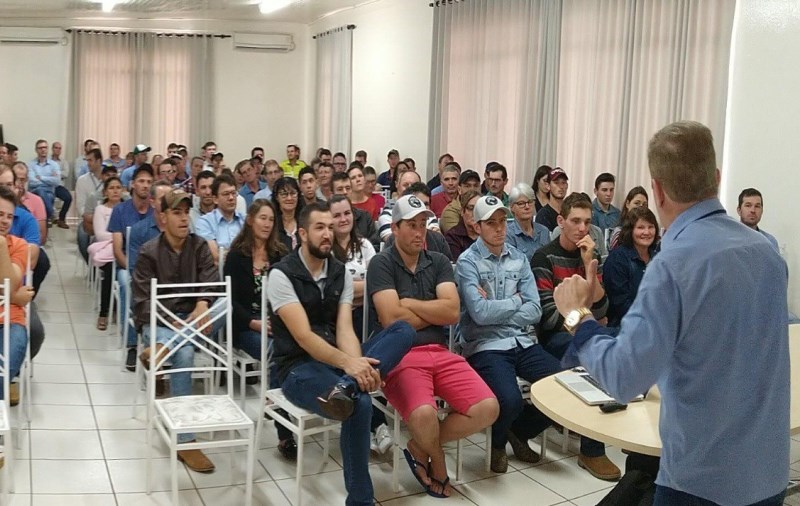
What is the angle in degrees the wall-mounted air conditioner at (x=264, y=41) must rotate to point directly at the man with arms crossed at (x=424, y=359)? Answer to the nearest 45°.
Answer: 0° — it already faces them

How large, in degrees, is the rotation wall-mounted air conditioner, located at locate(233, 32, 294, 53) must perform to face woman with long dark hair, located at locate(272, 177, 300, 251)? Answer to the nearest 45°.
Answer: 0° — it already faces them

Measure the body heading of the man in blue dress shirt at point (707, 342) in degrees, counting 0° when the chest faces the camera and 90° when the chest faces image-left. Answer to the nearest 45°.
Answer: approximately 135°

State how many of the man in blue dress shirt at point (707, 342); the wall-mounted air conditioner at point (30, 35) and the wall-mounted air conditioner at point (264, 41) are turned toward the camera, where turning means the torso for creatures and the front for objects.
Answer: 2

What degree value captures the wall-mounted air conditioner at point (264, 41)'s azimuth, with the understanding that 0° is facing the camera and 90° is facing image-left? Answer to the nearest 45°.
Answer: approximately 0°

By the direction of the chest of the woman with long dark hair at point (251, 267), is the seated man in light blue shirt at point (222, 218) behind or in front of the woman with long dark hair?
behind

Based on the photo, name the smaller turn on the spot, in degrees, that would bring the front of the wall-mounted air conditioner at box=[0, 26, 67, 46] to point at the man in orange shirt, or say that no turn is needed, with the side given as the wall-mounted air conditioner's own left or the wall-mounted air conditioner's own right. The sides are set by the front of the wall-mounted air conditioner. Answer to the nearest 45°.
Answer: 0° — it already faces them

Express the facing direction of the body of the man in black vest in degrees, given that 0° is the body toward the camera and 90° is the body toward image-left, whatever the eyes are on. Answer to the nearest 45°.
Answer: approximately 315°

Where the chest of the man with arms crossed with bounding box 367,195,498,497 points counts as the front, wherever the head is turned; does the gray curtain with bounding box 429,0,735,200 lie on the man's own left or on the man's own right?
on the man's own left

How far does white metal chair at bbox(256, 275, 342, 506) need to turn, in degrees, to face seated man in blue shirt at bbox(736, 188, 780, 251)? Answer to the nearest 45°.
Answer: approximately 90° to its left

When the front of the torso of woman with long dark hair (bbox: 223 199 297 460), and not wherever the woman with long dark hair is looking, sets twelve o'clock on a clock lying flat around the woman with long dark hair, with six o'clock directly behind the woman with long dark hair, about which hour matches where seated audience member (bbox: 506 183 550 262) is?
The seated audience member is roughly at 10 o'clock from the woman with long dark hair.

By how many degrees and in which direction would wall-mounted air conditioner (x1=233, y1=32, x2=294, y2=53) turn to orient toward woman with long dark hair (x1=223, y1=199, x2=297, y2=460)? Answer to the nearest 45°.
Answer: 0° — it already faces them
